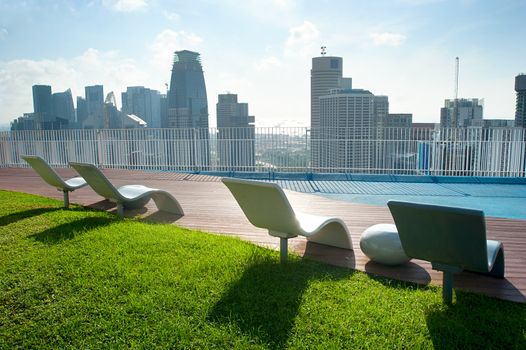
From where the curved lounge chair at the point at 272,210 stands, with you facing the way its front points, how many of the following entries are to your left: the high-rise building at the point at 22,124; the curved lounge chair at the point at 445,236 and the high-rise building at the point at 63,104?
2

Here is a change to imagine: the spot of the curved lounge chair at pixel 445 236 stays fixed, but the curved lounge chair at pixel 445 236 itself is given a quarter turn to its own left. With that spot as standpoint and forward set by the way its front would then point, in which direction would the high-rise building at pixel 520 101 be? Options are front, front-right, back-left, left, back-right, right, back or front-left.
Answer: front-right

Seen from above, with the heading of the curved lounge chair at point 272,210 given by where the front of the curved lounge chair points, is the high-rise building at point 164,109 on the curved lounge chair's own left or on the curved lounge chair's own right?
on the curved lounge chair's own left

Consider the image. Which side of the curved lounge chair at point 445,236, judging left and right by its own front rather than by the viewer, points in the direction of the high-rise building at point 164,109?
left

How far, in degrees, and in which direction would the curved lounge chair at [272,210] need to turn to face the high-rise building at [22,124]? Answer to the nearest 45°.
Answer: approximately 90° to its left

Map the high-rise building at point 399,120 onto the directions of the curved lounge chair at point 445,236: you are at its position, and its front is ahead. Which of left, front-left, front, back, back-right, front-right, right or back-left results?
front-left

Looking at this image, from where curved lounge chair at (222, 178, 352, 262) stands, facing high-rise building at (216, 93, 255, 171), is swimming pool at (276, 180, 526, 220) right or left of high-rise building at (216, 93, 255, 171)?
right

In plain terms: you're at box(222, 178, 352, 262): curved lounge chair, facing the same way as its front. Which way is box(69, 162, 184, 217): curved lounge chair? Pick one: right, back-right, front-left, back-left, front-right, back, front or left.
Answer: left

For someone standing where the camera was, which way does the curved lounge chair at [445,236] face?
facing away from the viewer and to the right of the viewer

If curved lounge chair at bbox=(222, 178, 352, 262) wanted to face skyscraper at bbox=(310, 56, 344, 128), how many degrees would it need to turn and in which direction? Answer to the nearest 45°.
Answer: approximately 45° to its left

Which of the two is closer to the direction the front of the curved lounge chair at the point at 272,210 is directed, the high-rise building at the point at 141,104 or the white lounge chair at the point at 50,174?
the high-rise building

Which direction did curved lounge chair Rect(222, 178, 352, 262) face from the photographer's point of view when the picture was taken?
facing away from the viewer and to the right of the viewer

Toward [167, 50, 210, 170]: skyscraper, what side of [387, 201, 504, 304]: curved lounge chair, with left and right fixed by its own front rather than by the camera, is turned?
left

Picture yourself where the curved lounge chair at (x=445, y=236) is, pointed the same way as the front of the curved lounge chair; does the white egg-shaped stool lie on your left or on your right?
on your left
